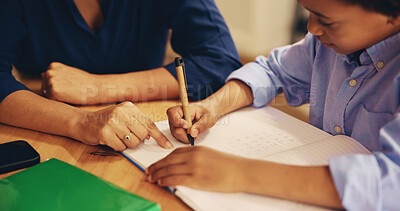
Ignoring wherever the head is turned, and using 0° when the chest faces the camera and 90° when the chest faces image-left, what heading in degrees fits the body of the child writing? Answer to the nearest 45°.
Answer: approximately 45°
